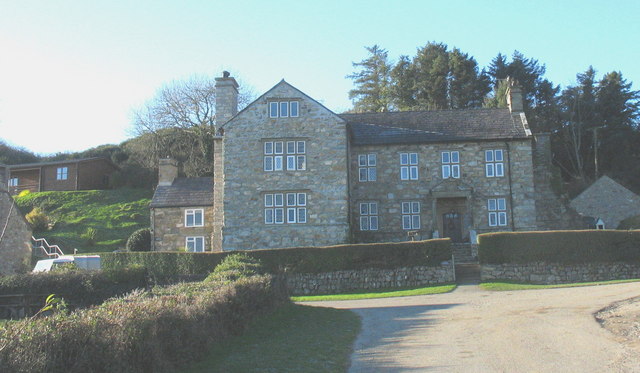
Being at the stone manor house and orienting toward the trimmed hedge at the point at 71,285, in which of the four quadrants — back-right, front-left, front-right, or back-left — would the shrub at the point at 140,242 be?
front-right

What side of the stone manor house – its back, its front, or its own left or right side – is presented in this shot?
front

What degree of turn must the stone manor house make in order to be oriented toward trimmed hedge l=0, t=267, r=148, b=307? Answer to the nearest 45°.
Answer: approximately 45° to its right

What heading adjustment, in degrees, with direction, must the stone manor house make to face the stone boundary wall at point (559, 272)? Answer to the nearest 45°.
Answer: approximately 45° to its left

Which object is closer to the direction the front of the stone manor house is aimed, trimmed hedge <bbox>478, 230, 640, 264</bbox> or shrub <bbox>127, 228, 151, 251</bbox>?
the trimmed hedge

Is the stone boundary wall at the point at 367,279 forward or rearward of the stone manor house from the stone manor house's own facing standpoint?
forward

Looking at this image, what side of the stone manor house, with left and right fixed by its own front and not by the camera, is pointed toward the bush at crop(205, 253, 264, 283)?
front

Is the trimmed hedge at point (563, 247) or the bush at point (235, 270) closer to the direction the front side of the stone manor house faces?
the bush

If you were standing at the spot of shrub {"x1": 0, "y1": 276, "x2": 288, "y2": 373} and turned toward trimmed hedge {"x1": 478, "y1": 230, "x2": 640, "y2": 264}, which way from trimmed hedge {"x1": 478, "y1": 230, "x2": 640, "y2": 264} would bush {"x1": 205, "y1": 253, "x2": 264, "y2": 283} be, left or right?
left

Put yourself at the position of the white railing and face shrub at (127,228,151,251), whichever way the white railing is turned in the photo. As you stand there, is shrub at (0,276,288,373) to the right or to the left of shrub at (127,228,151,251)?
right

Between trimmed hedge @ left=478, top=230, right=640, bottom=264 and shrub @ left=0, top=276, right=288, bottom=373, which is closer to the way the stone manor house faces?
the shrub

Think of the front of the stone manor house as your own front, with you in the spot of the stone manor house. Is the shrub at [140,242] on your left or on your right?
on your right

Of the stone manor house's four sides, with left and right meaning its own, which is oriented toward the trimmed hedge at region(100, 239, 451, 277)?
front
